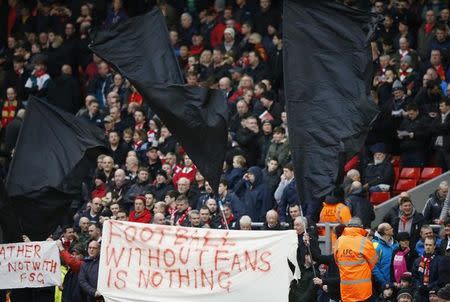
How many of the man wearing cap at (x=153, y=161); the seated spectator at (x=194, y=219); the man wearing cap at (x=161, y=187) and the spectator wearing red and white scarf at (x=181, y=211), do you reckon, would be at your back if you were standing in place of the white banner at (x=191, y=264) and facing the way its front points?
4

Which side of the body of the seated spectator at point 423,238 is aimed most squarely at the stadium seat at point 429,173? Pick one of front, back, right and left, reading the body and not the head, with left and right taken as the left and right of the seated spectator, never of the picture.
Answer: back

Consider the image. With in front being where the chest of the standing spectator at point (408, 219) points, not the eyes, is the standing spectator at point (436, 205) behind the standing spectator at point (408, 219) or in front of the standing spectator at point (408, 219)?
behind

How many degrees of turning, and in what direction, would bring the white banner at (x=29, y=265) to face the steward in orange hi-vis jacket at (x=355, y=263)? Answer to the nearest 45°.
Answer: approximately 45° to its left

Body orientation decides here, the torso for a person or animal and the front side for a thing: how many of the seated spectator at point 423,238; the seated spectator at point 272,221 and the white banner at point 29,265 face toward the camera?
3

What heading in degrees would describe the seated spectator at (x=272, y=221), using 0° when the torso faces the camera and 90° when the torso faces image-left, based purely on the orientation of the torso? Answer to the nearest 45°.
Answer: approximately 0°

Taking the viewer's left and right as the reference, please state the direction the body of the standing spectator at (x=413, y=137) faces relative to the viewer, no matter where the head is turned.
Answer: facing the viewer and to the left of the viewer

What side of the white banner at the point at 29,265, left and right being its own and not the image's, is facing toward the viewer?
front

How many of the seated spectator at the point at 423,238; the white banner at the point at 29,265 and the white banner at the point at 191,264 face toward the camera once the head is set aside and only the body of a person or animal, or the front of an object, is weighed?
3

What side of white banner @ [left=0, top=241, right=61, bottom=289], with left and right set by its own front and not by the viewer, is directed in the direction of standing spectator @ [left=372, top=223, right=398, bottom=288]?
left

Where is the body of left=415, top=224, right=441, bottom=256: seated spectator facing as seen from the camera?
toward the camera

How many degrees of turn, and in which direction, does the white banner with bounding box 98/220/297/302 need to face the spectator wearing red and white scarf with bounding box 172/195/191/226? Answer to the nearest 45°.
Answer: approximately 180°

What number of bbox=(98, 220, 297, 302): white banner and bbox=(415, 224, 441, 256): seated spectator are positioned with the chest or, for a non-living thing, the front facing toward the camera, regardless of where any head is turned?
2

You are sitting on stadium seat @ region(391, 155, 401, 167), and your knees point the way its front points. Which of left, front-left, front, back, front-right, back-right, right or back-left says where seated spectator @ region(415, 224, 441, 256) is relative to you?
front-left

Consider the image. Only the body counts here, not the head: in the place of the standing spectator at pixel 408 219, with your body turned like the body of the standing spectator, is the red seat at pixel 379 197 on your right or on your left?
on your right
